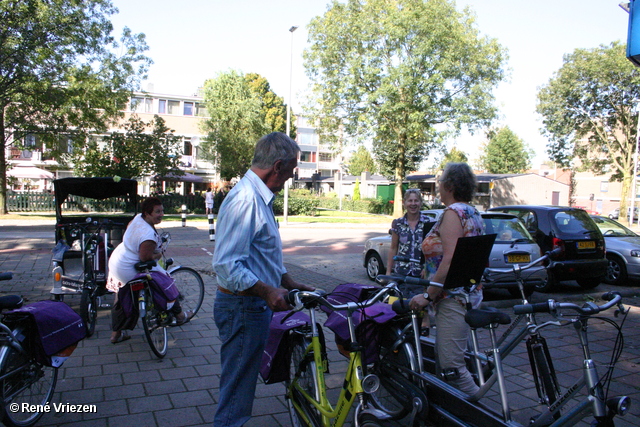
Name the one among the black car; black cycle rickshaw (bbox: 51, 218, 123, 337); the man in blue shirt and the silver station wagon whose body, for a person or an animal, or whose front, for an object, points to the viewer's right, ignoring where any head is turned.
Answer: the man in blue shirt

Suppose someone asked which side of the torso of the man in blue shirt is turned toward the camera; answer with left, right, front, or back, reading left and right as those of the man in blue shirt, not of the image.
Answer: right

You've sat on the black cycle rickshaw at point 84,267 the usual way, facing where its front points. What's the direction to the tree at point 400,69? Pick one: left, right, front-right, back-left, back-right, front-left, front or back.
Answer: back-left

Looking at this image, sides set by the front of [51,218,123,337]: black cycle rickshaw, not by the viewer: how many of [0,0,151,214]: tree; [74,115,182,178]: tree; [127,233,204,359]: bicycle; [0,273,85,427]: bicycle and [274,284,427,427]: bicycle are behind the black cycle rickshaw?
2

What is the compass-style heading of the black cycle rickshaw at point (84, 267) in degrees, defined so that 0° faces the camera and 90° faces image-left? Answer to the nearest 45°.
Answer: approximately 0°

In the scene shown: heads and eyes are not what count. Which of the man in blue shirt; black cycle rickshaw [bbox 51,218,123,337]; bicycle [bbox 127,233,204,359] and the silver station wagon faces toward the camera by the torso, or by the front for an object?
the black cycle rickshaw

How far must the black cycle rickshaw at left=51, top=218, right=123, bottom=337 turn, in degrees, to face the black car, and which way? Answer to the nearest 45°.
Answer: approximately 90° to its left

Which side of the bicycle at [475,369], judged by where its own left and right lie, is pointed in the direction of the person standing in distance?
back

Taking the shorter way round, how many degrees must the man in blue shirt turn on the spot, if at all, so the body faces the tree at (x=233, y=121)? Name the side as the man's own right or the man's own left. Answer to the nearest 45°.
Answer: approximately 90° to the man's own left

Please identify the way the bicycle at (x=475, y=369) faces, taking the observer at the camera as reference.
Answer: facing the viewer and to the right of the viewer

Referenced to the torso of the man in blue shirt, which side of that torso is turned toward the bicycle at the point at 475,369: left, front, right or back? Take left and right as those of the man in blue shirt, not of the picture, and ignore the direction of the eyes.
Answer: front
